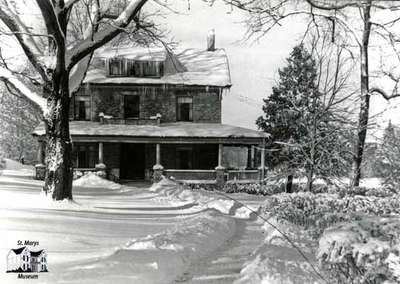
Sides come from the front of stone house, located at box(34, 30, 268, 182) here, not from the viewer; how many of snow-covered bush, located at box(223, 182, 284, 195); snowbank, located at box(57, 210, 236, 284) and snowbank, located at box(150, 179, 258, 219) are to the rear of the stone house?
0

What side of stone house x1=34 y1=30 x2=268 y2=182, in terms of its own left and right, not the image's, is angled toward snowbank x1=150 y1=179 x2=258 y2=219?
front

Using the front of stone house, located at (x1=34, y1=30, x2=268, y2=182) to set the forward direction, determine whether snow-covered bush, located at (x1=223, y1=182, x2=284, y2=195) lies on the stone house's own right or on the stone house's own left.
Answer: on the stone house's own left

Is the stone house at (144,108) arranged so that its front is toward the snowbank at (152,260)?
yes

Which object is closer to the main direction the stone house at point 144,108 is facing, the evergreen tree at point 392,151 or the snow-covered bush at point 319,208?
the snow-covered bush

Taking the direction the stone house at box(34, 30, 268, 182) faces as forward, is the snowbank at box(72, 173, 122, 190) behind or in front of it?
in front

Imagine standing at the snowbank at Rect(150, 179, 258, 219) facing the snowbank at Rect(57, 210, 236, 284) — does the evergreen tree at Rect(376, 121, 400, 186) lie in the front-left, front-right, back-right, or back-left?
back-left

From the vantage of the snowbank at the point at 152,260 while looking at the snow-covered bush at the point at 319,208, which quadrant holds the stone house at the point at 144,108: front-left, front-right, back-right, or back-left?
front-left

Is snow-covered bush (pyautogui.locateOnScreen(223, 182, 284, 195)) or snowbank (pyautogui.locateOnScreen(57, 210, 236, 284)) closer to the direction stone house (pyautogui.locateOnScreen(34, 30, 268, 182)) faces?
the snowbank

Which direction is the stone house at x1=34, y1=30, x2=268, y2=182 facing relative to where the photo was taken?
toward the camera

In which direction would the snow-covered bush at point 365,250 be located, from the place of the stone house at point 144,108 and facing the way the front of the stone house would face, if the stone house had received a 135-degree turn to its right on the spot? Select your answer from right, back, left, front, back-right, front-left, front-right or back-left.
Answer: back-left

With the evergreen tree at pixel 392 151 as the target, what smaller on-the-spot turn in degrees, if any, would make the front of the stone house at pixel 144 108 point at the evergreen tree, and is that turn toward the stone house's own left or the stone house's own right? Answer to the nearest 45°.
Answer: approximately 45° to the stone house's own left
